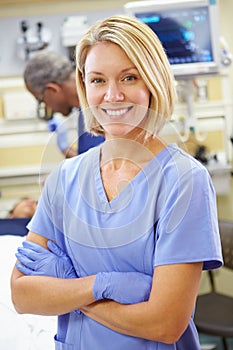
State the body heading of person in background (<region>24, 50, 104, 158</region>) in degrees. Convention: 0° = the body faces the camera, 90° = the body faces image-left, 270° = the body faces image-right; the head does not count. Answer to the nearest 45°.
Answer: approximately 90°

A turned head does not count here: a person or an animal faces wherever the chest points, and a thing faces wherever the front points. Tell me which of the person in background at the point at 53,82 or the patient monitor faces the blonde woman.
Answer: the patient monitor

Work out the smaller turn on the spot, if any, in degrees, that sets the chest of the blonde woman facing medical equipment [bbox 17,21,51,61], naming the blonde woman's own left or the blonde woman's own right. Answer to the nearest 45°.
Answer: approximately 135° to the blonde woman's own right

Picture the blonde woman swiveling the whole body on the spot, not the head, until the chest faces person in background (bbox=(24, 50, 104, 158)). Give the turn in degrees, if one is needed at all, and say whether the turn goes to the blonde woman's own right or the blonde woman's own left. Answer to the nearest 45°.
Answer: approximately 135° to the blonde woman's own right

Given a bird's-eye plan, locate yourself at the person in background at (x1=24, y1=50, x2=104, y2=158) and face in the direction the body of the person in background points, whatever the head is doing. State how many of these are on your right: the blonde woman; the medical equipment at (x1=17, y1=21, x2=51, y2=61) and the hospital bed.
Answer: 1

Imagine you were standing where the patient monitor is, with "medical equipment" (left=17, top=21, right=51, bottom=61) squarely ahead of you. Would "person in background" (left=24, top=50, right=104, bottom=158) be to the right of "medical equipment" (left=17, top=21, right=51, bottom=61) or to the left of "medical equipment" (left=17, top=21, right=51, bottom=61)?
left

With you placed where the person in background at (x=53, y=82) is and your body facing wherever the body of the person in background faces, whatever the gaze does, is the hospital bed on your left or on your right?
on your left

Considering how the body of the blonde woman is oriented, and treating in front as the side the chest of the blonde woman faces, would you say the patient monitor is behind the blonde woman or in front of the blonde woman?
behind

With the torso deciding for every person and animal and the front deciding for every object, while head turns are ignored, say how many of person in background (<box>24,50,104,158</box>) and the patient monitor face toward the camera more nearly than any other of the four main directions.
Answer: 1

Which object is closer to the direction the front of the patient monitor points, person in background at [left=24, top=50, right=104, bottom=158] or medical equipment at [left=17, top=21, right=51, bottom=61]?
the person in background

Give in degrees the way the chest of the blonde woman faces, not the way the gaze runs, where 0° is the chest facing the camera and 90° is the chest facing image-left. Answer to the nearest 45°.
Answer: approximately 45°
